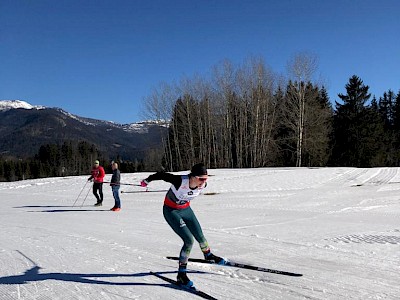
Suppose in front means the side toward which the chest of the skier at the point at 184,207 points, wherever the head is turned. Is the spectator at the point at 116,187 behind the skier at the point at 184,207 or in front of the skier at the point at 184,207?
behind

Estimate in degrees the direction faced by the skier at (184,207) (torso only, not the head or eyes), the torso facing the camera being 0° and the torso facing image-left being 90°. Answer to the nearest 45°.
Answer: approximately 315°

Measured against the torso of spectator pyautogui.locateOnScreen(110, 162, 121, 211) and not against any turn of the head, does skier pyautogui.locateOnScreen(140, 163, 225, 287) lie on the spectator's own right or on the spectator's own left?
on the spectator's own left

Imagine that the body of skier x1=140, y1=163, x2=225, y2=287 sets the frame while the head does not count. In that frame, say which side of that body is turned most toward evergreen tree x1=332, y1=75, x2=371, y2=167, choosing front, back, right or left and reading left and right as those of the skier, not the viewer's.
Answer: left
